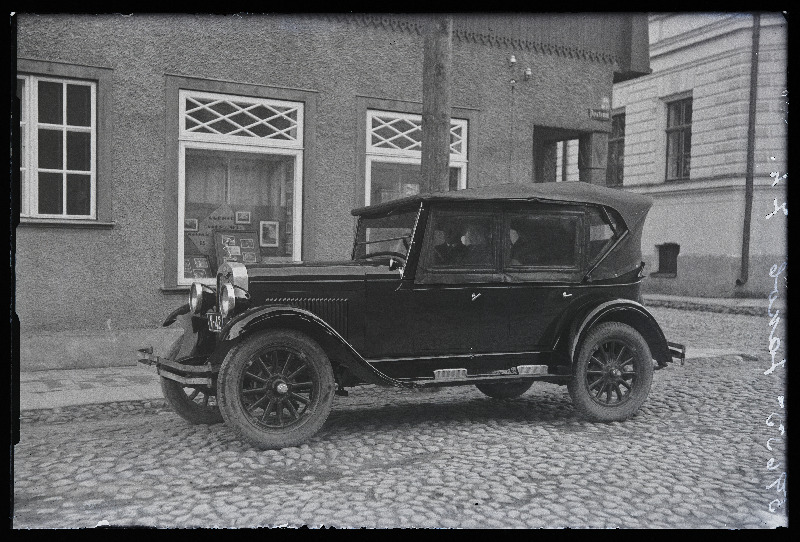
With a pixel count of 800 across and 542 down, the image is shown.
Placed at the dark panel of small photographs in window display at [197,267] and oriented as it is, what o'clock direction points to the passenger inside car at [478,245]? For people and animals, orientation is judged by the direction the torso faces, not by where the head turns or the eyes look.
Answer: The passenger inside car is roughly at 11 o'clock from the dark panel of small photographs in window display.

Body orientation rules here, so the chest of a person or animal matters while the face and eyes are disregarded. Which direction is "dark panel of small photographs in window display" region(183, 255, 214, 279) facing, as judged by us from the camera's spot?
facing the viewer

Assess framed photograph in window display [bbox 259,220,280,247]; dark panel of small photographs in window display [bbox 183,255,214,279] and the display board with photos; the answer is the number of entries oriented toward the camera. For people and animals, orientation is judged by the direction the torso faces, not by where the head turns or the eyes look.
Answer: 3

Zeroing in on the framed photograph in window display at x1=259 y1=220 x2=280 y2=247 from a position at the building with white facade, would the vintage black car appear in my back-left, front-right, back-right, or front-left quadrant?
front-left

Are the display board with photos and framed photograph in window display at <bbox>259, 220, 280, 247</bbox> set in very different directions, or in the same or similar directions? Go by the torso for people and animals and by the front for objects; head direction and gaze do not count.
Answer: same or similar directions

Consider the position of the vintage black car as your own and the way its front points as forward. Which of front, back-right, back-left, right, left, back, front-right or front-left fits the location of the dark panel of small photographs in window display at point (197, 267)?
right

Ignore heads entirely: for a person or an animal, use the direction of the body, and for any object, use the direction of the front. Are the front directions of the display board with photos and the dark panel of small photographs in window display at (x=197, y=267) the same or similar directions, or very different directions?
same or similar directions

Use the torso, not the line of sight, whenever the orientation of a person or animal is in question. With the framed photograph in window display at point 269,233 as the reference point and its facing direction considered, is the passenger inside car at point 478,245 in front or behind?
in front

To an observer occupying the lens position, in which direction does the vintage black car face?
facing the viewer and to the left of the viewer

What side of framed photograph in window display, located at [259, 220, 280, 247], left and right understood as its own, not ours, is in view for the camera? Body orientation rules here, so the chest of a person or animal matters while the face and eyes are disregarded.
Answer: front
